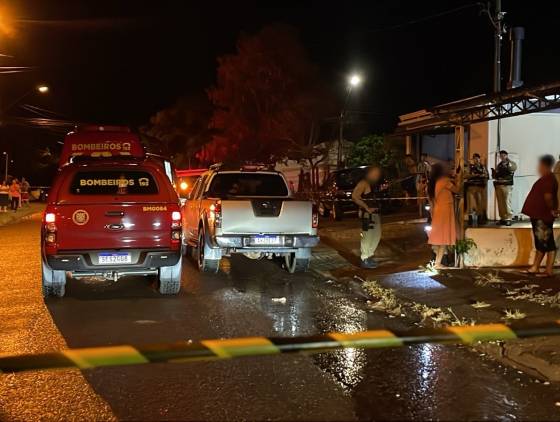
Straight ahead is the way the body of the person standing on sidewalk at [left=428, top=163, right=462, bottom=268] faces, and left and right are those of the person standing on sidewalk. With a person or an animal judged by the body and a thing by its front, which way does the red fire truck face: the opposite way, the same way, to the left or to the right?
to the left

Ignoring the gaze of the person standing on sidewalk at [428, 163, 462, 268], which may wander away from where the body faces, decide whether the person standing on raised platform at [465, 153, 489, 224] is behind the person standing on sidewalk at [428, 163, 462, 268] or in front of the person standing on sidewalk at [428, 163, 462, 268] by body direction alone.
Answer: in front

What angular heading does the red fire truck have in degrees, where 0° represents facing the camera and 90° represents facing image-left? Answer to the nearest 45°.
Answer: approximately 180°

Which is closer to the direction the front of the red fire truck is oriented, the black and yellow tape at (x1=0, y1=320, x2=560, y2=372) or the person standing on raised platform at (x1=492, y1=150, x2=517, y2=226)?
the person standing on raised platform

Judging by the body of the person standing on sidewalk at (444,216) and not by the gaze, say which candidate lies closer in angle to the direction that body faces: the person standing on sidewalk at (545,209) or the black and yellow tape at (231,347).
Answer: the person standing on sidewalk

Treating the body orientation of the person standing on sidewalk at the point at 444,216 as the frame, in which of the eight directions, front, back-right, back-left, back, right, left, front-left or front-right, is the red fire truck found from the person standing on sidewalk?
back

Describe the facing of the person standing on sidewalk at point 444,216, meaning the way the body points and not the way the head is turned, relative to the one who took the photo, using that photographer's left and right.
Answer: facing away from the viewer and to the right of the viewer

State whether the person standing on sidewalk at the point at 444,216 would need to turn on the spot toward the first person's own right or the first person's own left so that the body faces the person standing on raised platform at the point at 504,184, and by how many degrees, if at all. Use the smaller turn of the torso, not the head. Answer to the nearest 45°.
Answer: approximately 45° to the first person's own left

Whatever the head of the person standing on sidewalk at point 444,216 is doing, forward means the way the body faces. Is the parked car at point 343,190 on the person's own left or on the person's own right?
on the person's own left

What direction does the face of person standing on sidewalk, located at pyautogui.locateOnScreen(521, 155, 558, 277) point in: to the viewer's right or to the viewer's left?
to the viewer's left

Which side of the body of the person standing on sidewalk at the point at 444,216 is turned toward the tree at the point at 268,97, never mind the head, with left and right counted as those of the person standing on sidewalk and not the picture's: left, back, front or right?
left

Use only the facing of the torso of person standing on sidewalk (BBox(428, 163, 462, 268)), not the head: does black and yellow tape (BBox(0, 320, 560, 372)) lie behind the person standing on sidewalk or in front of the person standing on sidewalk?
behind
